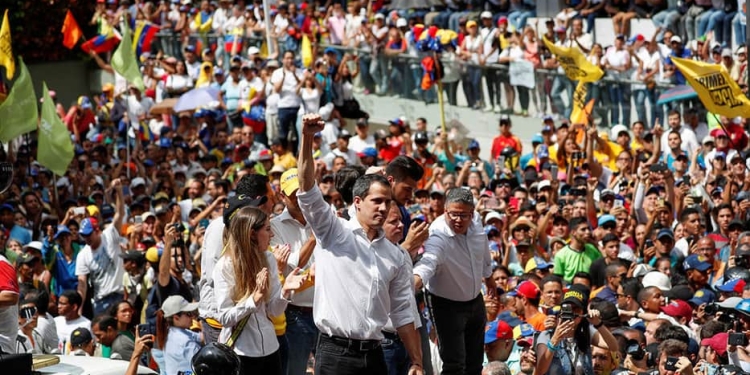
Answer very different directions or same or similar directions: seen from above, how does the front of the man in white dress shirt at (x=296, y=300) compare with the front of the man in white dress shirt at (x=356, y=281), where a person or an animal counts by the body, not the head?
same or similar directions

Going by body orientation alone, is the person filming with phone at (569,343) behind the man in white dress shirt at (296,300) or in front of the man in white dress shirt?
in front

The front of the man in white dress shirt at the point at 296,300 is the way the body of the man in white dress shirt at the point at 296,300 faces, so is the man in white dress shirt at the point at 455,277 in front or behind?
in front

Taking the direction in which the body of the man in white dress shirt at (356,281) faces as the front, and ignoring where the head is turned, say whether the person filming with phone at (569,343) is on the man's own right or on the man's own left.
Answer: on the man's own left

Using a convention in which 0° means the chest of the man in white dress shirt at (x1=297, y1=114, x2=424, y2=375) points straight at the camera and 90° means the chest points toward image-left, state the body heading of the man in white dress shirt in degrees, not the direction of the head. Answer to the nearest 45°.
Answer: approximately 315°

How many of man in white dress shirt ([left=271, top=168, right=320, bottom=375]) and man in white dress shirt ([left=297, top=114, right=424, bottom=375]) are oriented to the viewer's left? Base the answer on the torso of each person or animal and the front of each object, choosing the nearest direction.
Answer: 0

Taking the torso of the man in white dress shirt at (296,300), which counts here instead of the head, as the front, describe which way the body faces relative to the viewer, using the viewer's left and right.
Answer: facing the viewer and to the right of the viewer

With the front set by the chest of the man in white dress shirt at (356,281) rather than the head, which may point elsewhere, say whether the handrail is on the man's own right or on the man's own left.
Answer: on the man's own left

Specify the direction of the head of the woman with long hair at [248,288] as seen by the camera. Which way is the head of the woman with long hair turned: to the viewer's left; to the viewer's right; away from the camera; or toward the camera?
to the viewer's right

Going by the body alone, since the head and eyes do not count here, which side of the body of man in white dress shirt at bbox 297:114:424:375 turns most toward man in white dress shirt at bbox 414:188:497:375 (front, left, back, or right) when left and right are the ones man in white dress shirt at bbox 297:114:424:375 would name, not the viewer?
left
